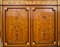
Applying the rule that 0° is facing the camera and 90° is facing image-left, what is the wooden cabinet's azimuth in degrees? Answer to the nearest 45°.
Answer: approximately 0°
